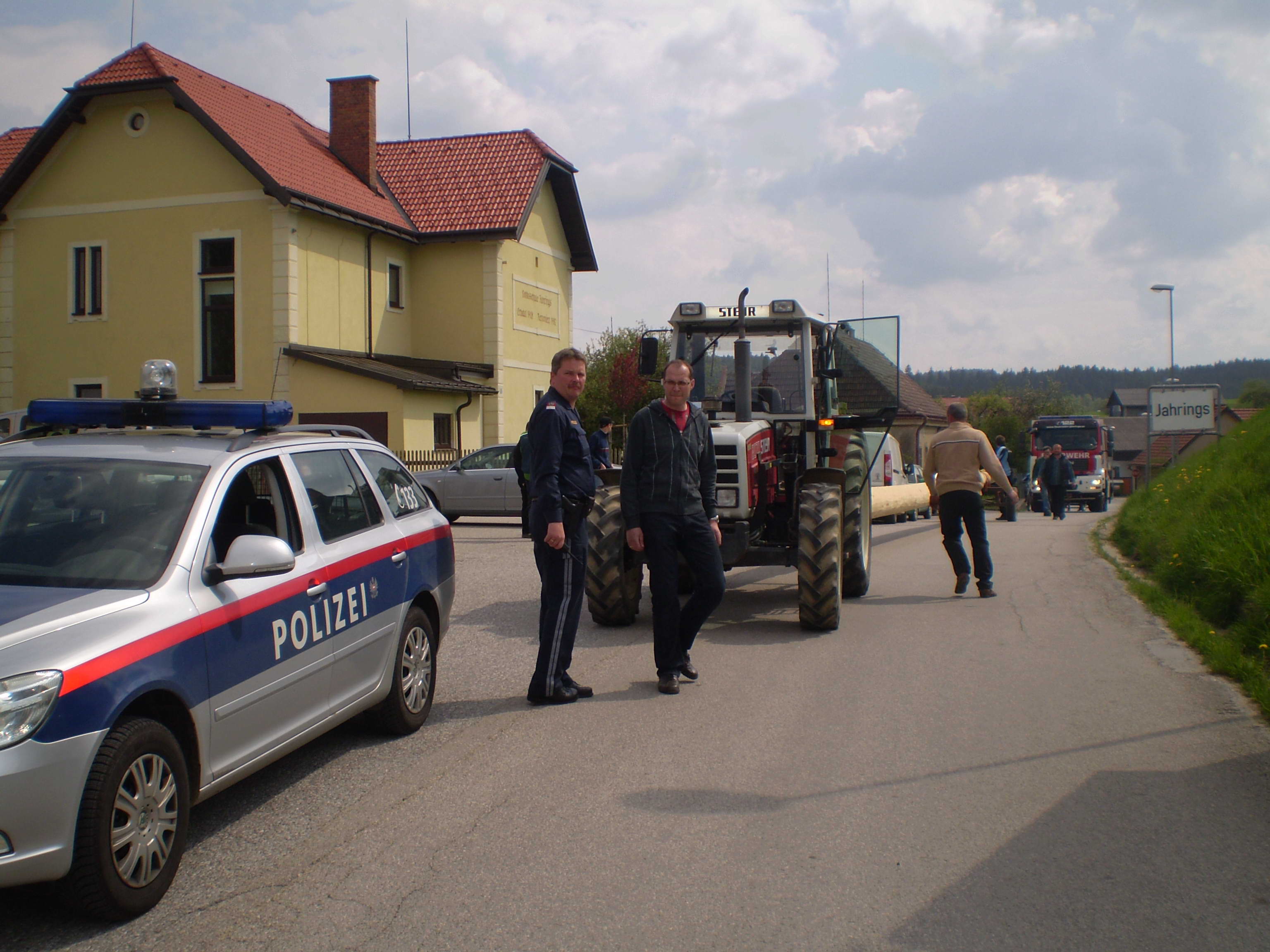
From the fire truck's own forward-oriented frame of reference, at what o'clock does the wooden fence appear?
The wooden fence is roughly at 1 o'clock from the fire truck.

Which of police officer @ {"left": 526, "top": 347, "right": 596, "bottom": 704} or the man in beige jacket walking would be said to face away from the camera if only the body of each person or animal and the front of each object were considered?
the man in beige jacket walking

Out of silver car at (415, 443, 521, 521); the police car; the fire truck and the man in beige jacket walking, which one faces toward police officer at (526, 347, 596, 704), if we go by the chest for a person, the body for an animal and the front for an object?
the fire truck

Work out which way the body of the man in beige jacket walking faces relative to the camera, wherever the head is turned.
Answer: away from the camera

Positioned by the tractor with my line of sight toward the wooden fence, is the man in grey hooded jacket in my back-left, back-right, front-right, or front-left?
back-left

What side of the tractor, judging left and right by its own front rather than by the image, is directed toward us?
front

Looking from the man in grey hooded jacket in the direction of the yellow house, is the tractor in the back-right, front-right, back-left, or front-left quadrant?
front-right

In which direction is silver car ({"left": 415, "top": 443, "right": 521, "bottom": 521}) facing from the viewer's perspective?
to the viewer's left

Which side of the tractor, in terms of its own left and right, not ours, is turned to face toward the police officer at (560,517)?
front

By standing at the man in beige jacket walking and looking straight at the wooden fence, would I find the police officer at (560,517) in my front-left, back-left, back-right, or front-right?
back-left

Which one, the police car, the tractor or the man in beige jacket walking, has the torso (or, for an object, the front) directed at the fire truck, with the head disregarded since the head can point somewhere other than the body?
the man in beige jacket walking

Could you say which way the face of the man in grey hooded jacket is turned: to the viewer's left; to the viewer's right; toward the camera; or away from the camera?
toward the camera

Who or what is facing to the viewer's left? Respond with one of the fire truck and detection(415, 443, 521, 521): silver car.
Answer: the silver car

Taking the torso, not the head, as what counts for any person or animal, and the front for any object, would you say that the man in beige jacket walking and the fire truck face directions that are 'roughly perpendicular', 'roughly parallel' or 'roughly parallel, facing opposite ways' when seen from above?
roughly parallel, facing opposite ways

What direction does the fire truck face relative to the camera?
toward the camera

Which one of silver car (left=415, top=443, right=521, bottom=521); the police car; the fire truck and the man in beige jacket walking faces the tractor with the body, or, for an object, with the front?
the fire truck
